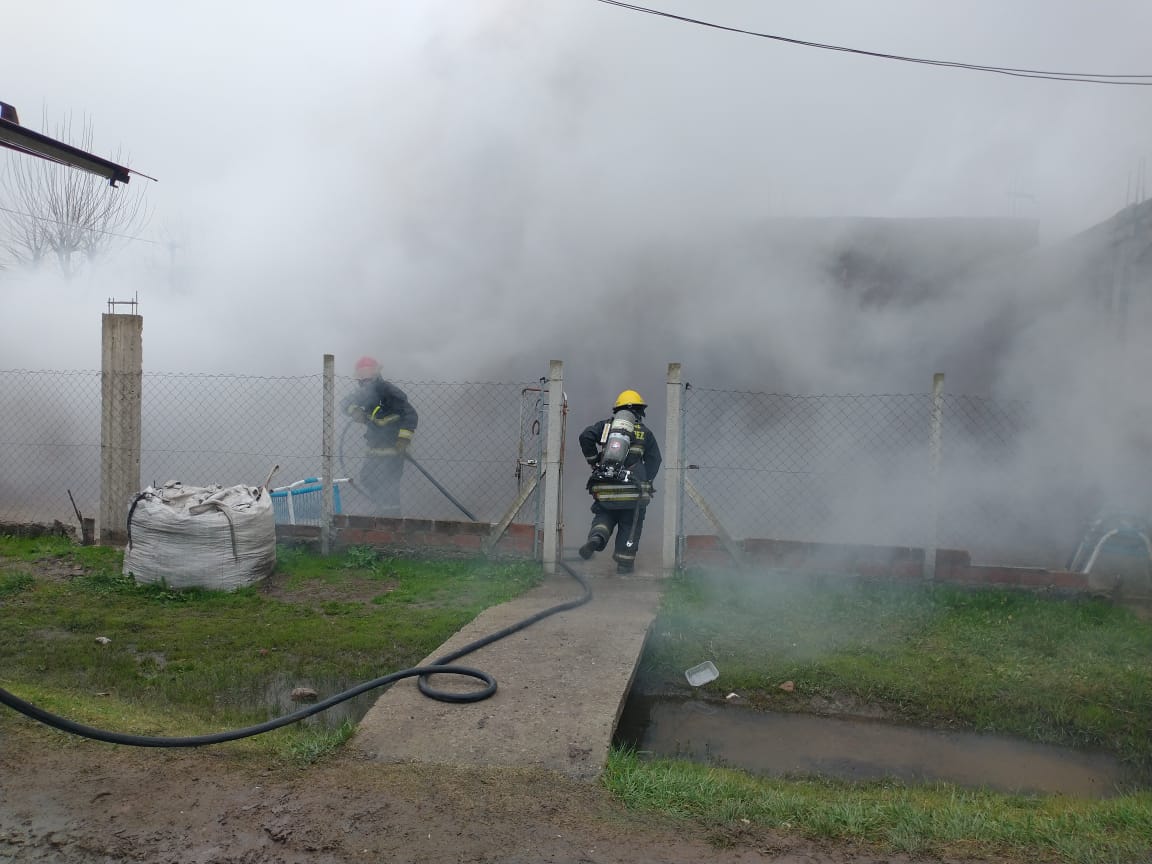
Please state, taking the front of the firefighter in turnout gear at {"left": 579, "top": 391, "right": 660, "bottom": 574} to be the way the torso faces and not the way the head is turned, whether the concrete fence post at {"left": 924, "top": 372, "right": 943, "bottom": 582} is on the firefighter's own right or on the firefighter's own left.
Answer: on the firefighter's own right

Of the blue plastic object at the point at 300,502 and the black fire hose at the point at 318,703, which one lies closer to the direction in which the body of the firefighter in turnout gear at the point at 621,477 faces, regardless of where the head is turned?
the blue plastic object

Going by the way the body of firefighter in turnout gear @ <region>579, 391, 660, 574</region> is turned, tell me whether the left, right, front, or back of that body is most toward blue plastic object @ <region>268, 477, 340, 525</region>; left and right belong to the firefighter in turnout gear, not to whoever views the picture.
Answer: left

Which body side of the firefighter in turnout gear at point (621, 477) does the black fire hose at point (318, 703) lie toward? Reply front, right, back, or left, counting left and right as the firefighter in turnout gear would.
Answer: back

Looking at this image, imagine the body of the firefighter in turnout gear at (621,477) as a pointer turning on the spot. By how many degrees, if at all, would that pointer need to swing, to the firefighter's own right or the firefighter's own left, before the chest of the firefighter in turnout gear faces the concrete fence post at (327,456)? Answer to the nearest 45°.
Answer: approximately 90° to the firefighter's own left

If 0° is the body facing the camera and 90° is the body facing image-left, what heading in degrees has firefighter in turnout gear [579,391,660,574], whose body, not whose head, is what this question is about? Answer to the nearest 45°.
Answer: approximately 180°

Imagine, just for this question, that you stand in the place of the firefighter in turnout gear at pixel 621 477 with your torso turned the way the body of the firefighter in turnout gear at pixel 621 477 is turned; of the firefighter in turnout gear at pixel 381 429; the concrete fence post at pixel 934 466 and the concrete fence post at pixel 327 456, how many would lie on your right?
1

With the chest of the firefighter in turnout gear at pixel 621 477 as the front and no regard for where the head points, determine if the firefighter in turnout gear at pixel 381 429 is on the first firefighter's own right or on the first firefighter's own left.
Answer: on the first firefighter's own left

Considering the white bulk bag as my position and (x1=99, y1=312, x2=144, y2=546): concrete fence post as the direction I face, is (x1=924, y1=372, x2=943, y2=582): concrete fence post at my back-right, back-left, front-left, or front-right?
back-right

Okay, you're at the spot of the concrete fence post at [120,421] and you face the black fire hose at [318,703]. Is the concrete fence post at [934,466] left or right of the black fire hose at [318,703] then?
left
